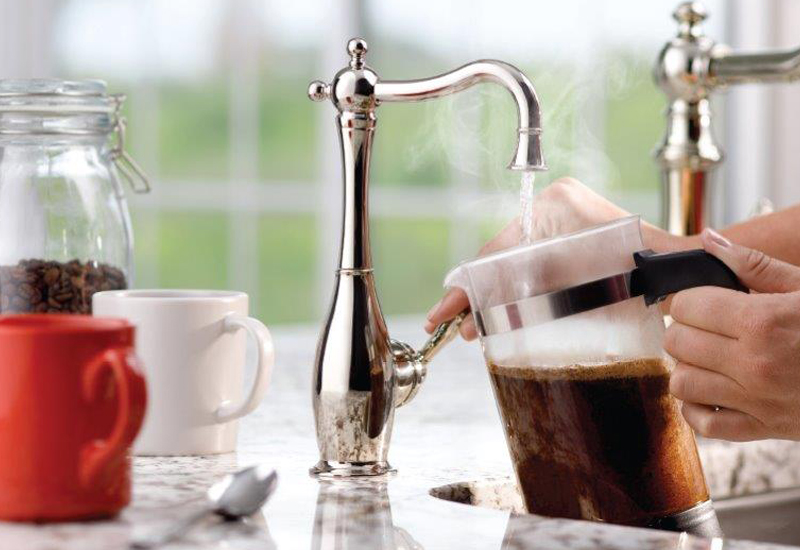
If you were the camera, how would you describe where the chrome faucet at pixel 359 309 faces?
facing to the right of the viewer

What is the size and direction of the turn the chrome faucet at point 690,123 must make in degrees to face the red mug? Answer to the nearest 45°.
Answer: approximately 90° to its right

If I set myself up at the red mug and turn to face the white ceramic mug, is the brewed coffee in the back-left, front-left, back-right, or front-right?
front-right

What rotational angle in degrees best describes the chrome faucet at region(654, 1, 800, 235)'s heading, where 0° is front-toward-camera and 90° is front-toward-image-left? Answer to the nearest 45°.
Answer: approximately 270°

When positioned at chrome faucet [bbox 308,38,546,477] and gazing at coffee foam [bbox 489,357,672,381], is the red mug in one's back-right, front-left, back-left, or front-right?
back-right

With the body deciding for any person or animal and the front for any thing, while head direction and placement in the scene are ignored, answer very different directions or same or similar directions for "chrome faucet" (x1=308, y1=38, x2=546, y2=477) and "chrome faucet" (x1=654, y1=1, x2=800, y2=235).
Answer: same or similar directions

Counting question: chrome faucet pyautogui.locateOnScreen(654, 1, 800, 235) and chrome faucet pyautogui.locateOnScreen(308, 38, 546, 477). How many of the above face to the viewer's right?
2
